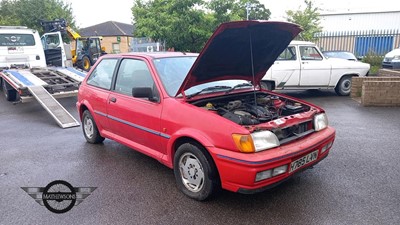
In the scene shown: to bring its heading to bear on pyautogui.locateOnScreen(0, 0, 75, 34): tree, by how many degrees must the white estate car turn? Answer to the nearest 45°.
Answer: approximately 135° to its left

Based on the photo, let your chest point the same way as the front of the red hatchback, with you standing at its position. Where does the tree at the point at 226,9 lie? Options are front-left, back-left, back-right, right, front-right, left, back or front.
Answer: back-left

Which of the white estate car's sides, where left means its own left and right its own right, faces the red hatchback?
right

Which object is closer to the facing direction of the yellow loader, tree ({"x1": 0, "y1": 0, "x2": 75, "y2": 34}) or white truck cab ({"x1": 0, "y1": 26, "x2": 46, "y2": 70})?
the white truck cab

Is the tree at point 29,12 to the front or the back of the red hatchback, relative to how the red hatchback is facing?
to the back

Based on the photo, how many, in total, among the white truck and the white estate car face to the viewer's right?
1

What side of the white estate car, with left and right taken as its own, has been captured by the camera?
right

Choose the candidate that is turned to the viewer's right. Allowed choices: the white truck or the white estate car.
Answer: the white estate car

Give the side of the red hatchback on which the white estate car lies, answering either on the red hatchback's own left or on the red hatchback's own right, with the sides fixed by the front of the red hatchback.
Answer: on the red hatchback's own left

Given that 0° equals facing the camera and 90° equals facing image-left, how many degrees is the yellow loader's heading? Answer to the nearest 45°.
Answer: approximately 45°

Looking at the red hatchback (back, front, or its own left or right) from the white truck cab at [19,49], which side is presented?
back

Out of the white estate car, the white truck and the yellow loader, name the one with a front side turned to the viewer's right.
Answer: the white estate car
